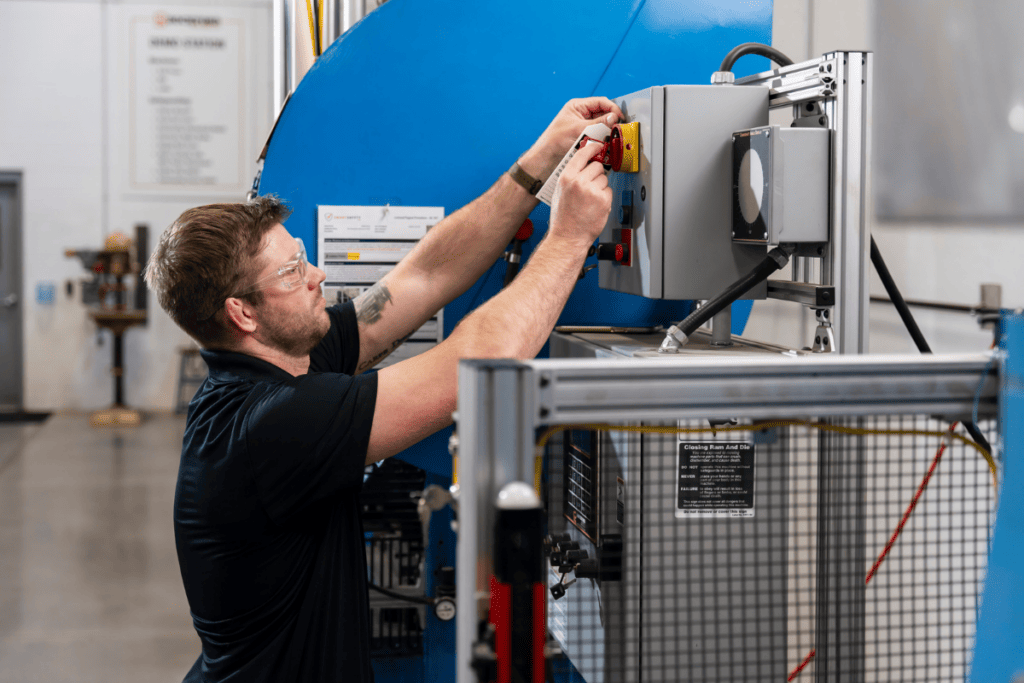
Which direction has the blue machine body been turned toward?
to the viewer's left

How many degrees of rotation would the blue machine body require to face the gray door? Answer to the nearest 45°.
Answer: approximately 45° to its right

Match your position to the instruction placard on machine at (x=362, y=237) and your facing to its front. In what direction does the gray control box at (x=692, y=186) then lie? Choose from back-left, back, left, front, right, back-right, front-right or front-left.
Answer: front-left

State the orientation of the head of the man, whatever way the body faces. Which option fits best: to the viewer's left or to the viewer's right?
to the viewer's right

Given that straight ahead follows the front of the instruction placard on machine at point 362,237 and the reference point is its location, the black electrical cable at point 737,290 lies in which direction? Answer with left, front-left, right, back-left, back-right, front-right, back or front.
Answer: front-left

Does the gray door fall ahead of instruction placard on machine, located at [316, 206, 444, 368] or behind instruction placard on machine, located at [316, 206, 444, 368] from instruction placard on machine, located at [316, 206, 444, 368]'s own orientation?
behind

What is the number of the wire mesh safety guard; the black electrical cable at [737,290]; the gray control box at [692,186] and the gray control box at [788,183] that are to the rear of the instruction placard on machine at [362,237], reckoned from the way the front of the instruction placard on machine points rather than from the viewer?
0

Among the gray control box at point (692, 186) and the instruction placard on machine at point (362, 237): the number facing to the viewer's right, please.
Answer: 0

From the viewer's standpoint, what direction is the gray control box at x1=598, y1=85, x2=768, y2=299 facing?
to the viewer's left

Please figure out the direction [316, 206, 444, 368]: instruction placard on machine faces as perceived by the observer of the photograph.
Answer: facing the viewer

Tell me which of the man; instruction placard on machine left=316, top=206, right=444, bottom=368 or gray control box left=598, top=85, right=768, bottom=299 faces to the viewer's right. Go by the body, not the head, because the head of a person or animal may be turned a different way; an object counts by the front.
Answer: the man

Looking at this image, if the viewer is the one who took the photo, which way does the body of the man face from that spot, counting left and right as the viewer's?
facing to the right of the viewer

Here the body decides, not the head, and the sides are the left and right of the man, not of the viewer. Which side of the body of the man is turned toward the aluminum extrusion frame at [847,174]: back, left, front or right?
front

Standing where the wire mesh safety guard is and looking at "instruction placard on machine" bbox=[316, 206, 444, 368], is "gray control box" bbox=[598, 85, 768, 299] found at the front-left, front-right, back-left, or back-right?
front-right

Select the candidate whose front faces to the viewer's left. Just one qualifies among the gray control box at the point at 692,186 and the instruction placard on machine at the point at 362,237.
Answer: the gray control box
